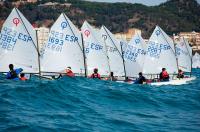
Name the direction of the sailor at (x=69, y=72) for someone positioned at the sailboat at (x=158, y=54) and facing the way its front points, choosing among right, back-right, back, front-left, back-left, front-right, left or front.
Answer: back-right

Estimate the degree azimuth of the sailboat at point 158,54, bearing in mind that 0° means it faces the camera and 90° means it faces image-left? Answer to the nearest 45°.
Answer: approximately 270°
